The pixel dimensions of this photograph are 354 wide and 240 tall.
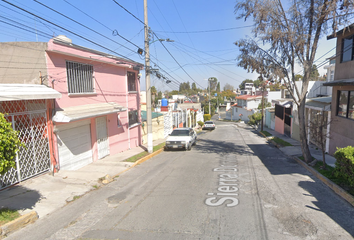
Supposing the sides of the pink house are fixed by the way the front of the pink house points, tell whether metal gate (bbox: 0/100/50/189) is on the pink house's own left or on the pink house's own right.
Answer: on the pink house's own right

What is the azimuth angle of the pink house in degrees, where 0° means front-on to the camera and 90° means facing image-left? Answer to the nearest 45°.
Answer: approximately 315°

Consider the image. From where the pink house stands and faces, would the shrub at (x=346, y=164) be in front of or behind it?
in front

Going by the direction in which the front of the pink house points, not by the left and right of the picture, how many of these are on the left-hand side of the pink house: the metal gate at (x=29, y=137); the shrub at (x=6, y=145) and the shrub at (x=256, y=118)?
1

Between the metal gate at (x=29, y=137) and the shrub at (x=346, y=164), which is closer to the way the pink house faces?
the shrub

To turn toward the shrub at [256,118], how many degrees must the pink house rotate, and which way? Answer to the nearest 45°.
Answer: approximately 90° to its left

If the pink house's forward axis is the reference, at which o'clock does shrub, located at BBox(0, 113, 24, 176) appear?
The shrub is roughly at 2 o'clock from the pink house.

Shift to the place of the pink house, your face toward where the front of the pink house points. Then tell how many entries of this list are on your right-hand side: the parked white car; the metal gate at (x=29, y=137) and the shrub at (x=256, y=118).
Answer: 1
